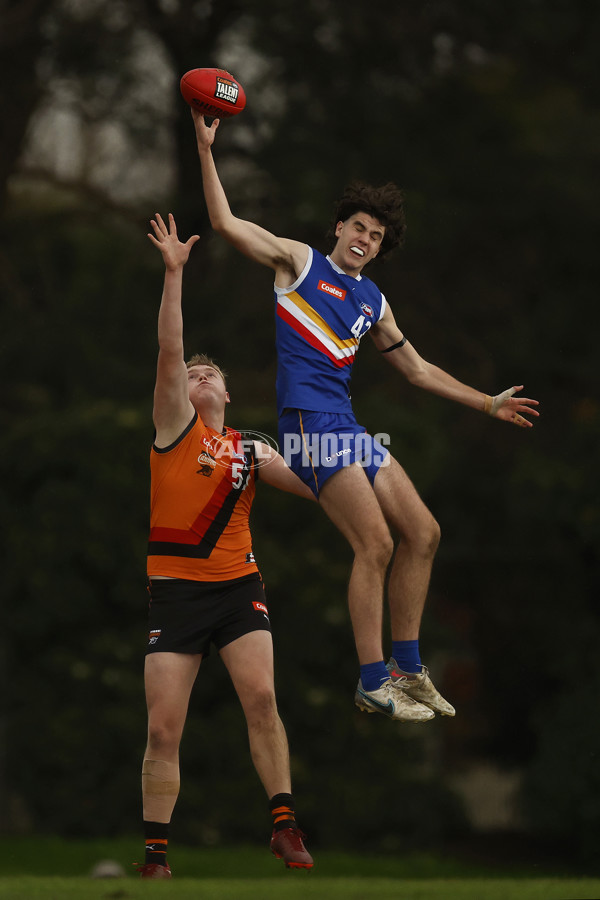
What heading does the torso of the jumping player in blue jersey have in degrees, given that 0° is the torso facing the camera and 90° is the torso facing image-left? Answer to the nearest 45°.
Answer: approximately 315°

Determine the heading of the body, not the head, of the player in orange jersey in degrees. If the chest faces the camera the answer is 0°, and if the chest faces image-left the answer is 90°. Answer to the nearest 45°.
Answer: approximately 0°

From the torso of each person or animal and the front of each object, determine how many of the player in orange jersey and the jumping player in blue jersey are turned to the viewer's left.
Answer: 0
